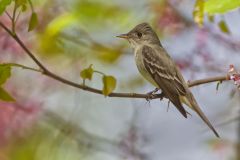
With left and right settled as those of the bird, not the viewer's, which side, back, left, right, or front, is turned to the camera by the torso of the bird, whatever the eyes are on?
left
